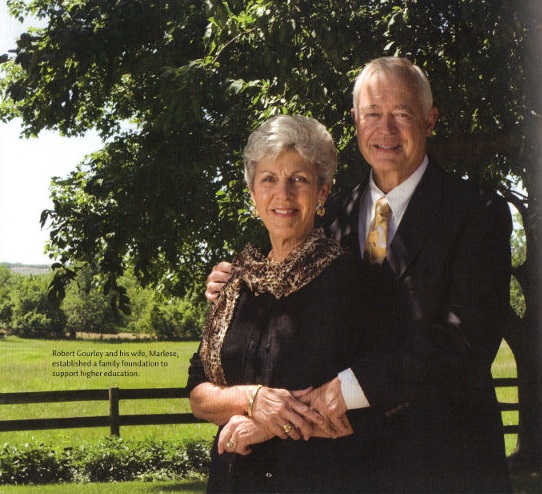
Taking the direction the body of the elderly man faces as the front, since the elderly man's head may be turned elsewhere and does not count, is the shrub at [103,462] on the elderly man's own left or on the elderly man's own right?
on the elderly man's own right

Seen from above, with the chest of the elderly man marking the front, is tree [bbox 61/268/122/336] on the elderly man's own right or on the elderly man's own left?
on the elderly man's own right

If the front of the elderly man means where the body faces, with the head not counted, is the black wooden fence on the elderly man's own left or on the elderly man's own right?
on the elderly man's own right

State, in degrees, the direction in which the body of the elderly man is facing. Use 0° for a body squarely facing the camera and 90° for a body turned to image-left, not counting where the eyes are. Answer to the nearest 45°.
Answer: approximately 45°
